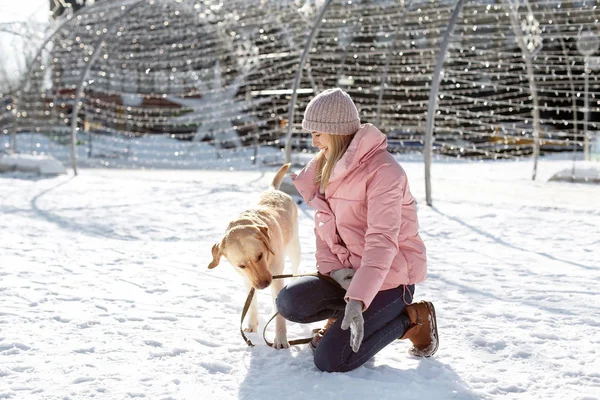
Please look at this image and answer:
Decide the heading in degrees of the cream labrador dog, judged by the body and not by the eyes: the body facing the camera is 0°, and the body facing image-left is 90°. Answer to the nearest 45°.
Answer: approximately 45°

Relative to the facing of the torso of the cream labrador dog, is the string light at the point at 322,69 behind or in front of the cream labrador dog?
behind

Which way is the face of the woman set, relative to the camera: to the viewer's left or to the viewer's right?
to the viewer's left
